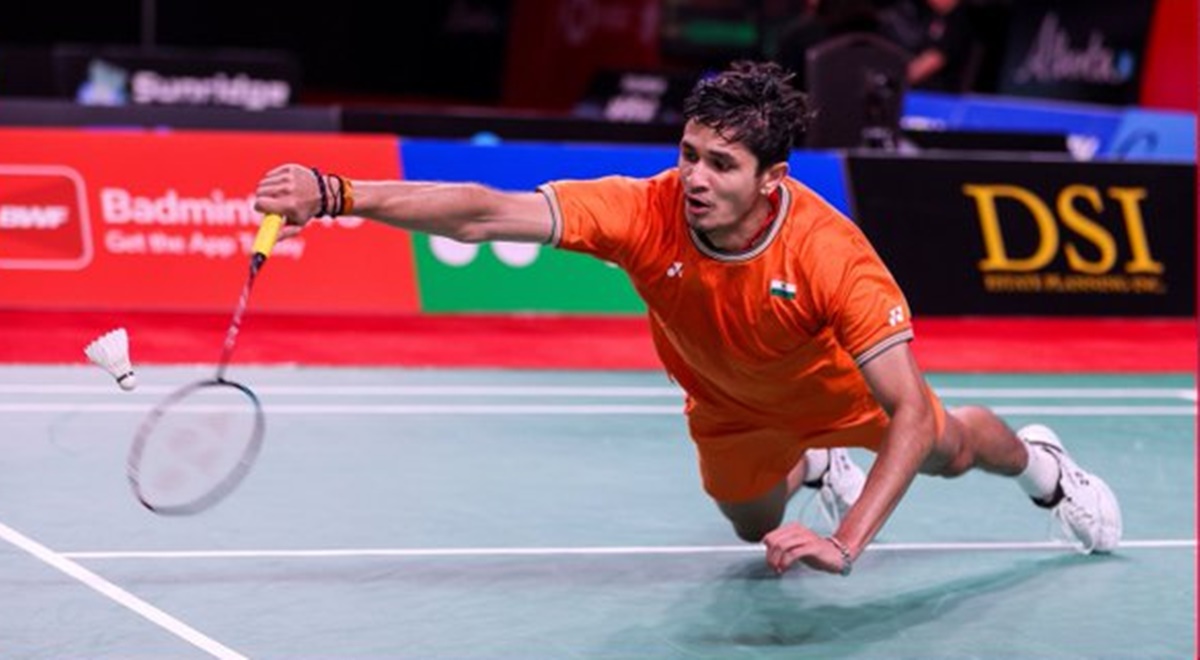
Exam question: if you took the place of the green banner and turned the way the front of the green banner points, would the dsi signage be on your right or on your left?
on your left

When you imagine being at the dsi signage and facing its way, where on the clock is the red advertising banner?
The red advertising banner is roughly at 2 o'clock from the dsi signage.

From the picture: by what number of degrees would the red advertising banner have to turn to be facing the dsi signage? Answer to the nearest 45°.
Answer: approximately 90° to its left

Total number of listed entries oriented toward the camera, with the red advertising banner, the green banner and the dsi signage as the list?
3

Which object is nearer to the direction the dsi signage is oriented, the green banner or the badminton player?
the badminton player

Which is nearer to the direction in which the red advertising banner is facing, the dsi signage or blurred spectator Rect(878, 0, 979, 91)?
the dsi signage

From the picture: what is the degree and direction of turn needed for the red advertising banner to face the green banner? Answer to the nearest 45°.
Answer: approximately 90° to its left

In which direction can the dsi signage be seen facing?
toward the camera

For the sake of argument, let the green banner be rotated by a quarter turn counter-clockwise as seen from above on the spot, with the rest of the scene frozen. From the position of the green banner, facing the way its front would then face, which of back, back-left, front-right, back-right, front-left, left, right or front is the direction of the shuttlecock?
right

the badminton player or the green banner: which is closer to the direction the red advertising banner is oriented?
the badminton player

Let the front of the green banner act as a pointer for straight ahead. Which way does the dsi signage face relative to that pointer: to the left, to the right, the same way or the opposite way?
the same way

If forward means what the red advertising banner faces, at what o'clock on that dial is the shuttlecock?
The shuttlecock is roughly at 12 o'clock from the red advertising banner.

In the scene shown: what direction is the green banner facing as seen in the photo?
toward the camera

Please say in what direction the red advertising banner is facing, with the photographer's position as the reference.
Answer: facing the viewer
